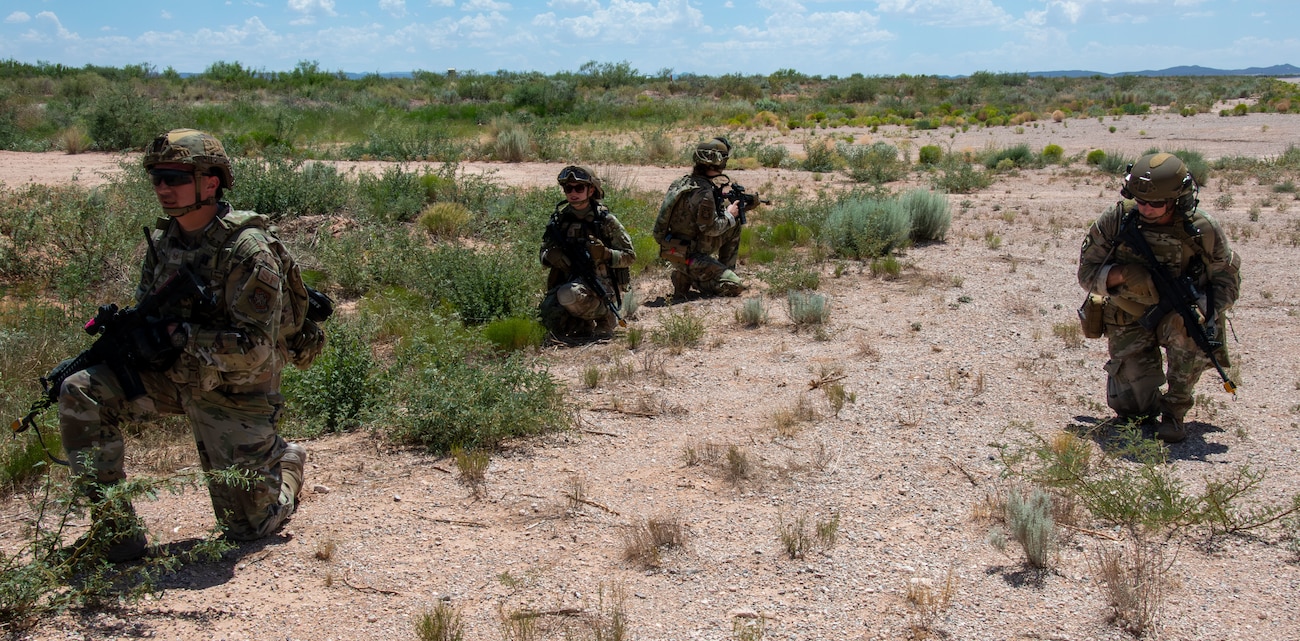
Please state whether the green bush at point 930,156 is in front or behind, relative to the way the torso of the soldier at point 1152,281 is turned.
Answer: behind

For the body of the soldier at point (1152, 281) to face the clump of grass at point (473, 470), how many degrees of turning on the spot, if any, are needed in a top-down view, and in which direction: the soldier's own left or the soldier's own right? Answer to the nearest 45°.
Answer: approximately 45° to the soldier's own right

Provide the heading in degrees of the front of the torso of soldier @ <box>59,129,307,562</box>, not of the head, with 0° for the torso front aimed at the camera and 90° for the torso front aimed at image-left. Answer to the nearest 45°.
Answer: approximately 45°

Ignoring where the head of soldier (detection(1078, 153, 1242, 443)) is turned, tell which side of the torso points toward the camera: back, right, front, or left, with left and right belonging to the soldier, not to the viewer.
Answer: front

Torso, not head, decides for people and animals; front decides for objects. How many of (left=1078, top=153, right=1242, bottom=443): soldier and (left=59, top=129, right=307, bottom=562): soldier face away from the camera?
0

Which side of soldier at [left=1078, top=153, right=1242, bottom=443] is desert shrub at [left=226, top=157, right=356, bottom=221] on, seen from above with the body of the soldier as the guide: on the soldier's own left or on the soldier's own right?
on the soldier's own right

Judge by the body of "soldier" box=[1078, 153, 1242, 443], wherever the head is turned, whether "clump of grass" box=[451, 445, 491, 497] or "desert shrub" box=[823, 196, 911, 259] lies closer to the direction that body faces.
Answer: the clump of grass

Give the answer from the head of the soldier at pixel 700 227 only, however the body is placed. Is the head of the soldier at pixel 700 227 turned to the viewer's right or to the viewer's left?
to the viewer's right

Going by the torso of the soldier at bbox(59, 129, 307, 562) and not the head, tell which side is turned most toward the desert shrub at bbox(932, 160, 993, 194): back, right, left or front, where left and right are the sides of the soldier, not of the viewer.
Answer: back

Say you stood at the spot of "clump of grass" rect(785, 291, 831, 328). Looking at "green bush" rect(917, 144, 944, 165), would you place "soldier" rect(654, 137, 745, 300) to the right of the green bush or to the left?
left

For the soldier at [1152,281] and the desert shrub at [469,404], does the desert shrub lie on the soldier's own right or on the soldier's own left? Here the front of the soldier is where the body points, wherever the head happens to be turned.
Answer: on the soldier's own right

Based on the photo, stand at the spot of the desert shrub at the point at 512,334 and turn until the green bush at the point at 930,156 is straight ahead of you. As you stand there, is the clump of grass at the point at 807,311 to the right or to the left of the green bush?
right

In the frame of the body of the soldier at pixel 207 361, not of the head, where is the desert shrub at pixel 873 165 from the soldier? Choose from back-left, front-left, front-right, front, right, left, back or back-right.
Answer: back

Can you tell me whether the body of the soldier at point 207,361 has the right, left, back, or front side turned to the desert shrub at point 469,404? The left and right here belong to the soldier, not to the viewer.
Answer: back

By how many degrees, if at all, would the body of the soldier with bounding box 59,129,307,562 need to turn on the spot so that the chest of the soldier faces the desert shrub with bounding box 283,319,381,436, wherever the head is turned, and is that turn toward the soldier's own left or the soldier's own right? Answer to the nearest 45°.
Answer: approximately 135° to the soldier's own right

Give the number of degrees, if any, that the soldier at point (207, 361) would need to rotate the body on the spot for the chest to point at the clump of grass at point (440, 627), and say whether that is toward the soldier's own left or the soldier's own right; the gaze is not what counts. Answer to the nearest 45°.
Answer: approximately 90° to the soldier's own left

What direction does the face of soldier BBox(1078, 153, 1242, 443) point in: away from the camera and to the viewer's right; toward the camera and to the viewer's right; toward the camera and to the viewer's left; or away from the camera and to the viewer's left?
toward the camera and to the viewer's left

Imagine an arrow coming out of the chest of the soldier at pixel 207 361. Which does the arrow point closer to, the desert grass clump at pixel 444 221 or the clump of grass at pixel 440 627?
the clump of grass
